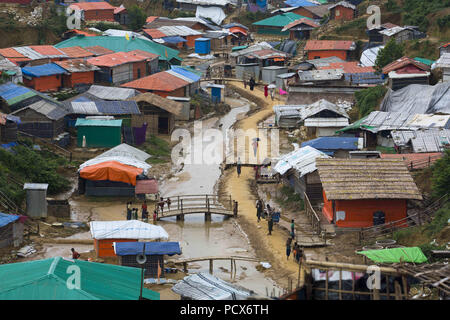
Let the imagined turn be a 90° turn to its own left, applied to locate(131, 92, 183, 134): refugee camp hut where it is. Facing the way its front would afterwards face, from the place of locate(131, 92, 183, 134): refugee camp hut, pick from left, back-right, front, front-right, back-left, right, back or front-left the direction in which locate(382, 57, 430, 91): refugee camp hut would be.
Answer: front

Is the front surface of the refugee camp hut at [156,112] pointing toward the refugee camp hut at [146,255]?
yes

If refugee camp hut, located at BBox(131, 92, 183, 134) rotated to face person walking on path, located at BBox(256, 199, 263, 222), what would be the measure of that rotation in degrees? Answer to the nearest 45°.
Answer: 0° — it already faces them

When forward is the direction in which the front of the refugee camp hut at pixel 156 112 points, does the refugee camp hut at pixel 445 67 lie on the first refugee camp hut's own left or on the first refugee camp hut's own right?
on the first refugee camp hut's own left

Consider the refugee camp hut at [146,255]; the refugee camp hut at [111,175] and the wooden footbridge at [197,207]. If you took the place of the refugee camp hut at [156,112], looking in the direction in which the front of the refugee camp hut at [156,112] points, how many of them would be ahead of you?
3

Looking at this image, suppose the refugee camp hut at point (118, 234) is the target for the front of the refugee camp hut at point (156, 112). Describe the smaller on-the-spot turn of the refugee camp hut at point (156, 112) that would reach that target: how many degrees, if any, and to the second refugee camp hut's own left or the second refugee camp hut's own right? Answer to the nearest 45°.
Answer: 0° — it already faces it

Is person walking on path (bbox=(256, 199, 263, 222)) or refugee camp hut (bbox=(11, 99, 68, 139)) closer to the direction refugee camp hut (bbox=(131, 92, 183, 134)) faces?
the person walking on path

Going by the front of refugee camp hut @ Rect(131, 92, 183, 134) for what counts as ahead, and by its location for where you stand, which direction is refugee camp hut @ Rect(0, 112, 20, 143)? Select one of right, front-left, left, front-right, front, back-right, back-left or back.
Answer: front-right

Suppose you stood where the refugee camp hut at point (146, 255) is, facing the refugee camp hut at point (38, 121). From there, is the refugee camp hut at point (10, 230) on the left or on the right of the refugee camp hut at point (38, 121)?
left

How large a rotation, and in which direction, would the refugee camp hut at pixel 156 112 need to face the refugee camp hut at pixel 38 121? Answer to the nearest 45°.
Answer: approximately 45° to its right

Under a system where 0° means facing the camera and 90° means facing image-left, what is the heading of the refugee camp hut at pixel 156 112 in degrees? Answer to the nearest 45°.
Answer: approximately 0°

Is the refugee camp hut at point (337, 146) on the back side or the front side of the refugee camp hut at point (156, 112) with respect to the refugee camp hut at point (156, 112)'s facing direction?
on the front side
